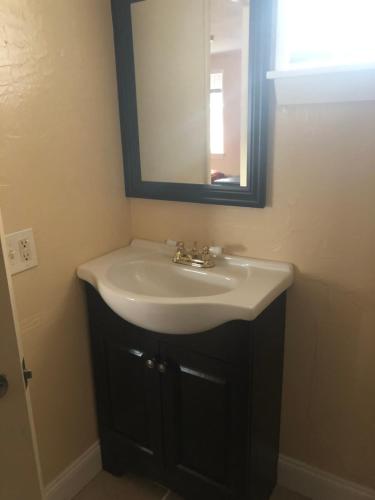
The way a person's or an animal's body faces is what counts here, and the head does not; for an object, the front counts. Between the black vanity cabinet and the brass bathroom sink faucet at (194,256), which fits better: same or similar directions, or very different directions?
same or similar directions

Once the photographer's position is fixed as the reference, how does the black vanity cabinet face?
facing the viewer and to the left of the viewer

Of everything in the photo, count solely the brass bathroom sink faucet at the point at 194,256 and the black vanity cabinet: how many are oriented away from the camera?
0
